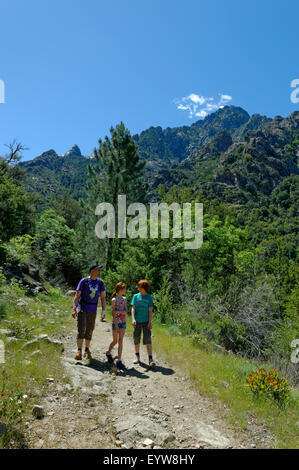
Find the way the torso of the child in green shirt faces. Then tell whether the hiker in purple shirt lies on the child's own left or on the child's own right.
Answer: on the child's own right

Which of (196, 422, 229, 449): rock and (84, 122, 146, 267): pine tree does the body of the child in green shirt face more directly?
the rock

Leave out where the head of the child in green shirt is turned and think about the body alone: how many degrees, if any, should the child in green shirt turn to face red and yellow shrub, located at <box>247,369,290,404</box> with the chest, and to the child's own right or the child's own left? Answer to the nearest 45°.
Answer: approximately 45° to the child's own left

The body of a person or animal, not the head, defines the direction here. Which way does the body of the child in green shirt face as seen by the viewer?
toward the camera

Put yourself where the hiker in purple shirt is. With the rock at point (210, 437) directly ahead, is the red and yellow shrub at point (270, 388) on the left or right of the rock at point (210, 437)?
left

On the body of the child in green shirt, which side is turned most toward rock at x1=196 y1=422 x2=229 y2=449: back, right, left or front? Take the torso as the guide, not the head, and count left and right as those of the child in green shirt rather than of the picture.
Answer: front

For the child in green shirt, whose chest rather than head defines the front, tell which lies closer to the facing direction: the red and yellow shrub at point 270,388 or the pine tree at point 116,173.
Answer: the red and yellow shrub

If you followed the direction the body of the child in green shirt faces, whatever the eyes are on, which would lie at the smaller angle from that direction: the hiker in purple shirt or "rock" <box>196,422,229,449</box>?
the rock

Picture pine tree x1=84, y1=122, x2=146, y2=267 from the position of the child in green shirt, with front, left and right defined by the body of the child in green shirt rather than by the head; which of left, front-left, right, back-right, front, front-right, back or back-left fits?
back
